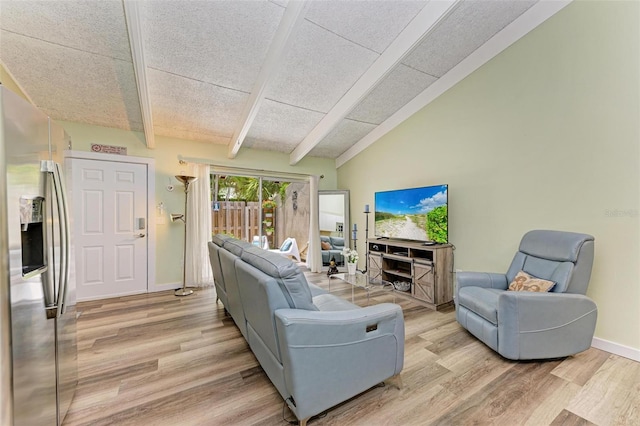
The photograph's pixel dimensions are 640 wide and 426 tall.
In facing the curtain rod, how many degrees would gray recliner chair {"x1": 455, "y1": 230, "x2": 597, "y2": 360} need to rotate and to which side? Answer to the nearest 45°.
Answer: approximately 45° to its right

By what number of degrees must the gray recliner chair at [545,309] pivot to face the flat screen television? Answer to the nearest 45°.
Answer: approximately 90° to its right

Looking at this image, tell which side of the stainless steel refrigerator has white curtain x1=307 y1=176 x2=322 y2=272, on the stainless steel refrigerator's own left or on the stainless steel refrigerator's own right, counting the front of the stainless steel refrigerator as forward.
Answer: on the stainless steel refrigerator's own left

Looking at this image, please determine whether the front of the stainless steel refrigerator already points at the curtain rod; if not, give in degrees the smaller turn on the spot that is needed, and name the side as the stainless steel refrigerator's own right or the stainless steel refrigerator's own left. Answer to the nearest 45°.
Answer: approximately 90° to the stainless steel refrigerator's own left

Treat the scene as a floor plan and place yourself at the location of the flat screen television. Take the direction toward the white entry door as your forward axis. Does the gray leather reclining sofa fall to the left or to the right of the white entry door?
left

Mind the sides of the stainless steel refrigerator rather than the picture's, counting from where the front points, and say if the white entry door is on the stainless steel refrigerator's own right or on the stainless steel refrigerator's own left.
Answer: on the stainless steel refrigerator's own left

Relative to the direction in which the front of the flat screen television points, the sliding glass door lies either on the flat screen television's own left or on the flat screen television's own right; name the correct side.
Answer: on the flat screen television's own right

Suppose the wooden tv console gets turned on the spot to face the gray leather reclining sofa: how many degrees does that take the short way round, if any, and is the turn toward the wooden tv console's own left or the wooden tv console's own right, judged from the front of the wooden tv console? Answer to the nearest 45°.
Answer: approximately 45° to the wooden tv console's own left

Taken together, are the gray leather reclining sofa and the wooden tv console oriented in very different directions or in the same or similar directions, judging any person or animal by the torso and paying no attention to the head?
very different directions

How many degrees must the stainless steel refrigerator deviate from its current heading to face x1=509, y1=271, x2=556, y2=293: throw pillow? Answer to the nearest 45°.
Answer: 0° — it already faces it

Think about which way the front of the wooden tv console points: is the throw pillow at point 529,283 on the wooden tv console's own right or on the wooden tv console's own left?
on the wooden tv console's own left

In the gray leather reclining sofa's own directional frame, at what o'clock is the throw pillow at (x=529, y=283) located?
The throw pillow is roughly at 1 o'clock from the gray leather reclining sofa.

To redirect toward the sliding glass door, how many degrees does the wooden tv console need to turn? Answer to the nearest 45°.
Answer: approximately 45° to its right
